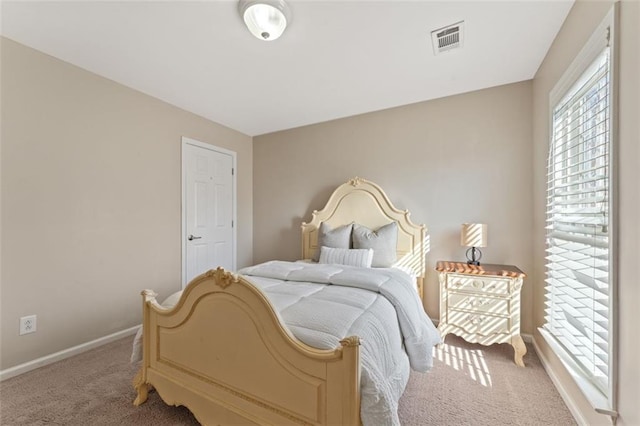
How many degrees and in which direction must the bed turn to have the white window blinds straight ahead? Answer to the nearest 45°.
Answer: approximately 135° to its left

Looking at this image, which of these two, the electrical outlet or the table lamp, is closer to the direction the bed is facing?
the electrical outlet

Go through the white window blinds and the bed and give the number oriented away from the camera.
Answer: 0

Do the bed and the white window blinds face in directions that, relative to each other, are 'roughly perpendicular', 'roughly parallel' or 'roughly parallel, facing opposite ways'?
roughly perpendicular

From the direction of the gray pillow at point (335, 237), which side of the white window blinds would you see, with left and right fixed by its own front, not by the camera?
front

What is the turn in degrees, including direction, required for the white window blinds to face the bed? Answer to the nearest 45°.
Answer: approximately 45° to its left

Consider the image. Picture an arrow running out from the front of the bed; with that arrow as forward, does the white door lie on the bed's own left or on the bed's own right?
on the bed's own right

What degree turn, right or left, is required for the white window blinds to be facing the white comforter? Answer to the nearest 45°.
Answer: approximately 45° to its left

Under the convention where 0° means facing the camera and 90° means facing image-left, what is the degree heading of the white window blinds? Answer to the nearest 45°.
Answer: approximately 90°

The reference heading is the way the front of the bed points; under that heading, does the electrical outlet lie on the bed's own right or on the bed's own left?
on the bed's own right

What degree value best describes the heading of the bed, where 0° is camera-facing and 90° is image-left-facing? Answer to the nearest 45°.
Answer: approximately 45°
